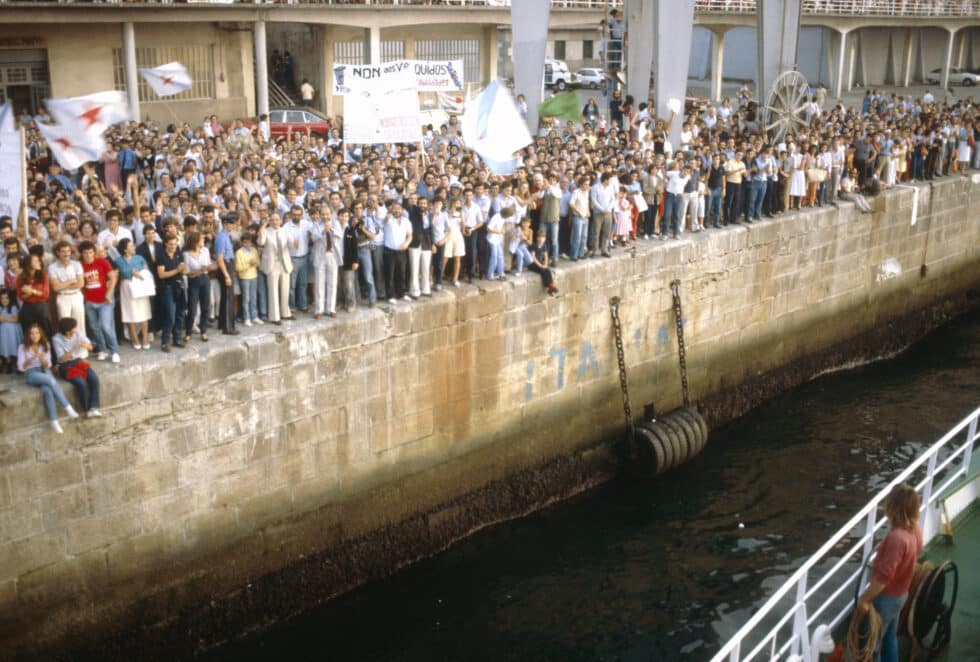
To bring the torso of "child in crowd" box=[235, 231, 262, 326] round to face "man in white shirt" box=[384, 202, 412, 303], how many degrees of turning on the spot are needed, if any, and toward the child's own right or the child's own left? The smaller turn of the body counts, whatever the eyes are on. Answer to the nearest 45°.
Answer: approximately 90° to the child's own left

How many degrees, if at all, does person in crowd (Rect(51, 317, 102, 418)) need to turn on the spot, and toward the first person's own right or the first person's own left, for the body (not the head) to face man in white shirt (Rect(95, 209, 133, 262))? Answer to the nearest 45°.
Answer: approximately 135° to the first person's own left

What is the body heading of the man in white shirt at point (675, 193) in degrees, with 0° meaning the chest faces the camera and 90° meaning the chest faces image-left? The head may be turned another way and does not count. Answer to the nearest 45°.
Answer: approximately 0°

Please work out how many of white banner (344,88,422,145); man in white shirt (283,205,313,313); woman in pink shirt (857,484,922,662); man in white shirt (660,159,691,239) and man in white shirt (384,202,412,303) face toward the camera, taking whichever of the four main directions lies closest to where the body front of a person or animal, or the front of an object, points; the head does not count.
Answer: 4

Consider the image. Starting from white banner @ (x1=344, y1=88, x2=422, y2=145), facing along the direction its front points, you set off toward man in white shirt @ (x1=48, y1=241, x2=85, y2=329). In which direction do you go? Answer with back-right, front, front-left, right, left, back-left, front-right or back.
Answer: front-right

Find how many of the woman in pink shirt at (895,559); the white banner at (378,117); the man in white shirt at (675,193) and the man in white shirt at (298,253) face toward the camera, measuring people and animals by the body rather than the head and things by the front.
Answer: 3

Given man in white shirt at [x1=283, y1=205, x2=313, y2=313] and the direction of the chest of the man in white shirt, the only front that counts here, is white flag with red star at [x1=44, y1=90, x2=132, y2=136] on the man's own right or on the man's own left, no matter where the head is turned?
on the man's own right

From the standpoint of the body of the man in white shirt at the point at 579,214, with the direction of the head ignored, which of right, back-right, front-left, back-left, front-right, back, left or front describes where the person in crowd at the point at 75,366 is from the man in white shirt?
right

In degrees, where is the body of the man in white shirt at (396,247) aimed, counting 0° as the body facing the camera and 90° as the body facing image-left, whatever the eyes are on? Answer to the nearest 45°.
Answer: approximately 0°

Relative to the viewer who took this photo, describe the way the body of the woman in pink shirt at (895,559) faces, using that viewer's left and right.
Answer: facing away from the viewer and to the left of the viewer

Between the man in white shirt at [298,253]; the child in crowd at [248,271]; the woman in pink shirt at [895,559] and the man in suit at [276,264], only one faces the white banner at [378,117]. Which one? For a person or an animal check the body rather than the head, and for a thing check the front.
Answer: the woman in pink shirt

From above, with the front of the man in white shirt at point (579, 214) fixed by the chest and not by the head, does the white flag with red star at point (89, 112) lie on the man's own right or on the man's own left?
on the man's own right

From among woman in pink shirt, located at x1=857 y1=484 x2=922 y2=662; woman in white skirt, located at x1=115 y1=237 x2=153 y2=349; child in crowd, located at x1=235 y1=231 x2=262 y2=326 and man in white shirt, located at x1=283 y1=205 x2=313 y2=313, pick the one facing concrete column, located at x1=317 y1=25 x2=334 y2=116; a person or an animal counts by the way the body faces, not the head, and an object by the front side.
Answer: the woman in pink shirt

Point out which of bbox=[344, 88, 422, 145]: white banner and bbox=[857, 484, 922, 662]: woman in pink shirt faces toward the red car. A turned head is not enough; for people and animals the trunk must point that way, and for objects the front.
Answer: the woman in pink shirt

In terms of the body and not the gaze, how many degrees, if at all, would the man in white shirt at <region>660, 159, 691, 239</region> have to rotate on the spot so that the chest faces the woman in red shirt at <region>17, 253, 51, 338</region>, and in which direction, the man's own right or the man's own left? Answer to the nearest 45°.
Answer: approximately 45° to the man's own right

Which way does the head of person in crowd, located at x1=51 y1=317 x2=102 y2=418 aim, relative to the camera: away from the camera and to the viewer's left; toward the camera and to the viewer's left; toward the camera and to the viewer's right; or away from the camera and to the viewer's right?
toward the camera and to the viewer's right

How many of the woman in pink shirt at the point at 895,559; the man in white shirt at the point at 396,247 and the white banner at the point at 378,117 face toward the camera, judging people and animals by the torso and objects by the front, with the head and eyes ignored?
2
